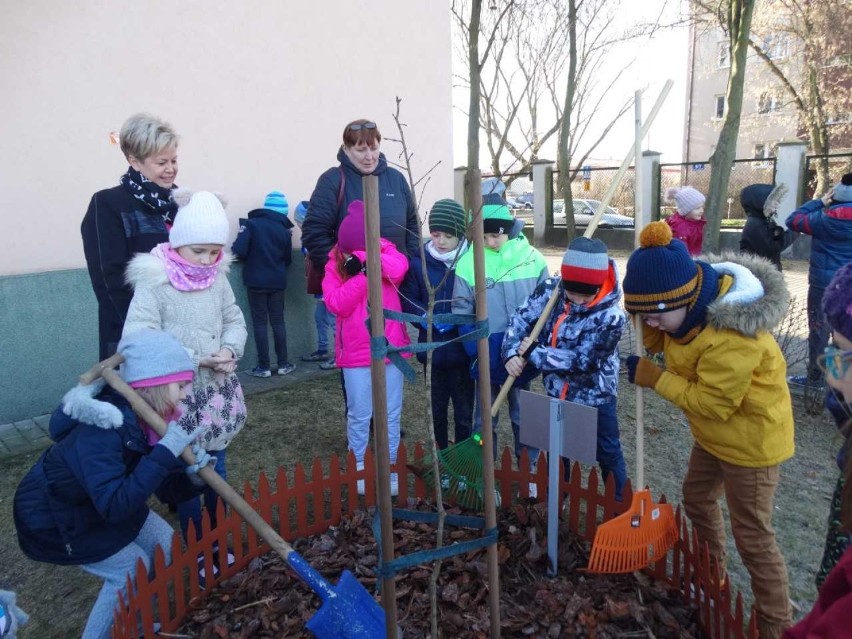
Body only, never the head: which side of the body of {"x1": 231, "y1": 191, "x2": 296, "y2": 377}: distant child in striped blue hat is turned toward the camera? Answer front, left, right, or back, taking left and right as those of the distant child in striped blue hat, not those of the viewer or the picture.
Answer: back

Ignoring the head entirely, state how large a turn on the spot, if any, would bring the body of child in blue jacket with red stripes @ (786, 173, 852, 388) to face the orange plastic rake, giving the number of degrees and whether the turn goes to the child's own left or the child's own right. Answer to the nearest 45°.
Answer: approximately 90° to the child's own left

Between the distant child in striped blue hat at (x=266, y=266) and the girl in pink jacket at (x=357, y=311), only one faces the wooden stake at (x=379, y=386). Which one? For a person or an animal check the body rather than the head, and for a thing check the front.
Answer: the girl in pink jacket

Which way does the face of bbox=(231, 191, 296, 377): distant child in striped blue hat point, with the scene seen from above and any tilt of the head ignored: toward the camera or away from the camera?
away from the camera

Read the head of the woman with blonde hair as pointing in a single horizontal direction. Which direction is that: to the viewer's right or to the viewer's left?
to the viewer's right

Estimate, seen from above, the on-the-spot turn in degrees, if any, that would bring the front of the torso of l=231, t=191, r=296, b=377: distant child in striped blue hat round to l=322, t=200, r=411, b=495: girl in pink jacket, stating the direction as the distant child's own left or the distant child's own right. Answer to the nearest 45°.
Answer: approximately 180°

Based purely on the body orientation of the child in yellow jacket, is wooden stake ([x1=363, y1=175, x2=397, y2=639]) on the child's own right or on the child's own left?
on the child's own left

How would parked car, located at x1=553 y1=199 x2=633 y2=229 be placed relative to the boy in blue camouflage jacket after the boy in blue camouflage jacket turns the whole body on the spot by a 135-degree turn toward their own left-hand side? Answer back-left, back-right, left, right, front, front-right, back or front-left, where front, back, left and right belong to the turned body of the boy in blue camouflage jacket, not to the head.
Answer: left

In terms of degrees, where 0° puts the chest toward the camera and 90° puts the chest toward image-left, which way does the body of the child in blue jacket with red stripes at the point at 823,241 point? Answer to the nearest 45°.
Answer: approximately 90°

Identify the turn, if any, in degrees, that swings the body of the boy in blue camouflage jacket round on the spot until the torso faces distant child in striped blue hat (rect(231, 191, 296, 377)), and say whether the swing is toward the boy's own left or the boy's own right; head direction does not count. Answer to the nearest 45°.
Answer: approximately 90° to the boy's own right

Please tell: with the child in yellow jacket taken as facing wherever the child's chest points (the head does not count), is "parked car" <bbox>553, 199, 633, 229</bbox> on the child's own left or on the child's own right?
on the child's own right

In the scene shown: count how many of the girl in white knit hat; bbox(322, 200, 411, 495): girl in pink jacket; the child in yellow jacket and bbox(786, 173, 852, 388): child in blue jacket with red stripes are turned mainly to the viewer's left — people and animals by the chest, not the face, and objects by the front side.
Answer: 1

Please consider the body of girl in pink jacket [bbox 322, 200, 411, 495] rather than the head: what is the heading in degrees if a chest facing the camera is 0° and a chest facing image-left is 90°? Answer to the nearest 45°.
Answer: approximately 0°
